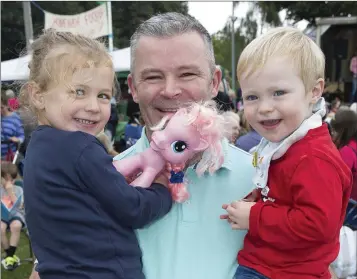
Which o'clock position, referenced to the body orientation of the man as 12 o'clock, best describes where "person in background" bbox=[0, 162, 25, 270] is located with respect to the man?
The person in background is roughly at 5 o'clock from the man.

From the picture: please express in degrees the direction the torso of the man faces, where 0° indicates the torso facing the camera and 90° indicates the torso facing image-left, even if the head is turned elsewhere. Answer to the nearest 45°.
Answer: approximately 0°

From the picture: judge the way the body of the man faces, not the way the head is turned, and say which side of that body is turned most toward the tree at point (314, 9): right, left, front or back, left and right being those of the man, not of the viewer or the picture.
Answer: back

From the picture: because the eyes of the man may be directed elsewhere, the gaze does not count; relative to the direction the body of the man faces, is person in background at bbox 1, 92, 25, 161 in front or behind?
behind

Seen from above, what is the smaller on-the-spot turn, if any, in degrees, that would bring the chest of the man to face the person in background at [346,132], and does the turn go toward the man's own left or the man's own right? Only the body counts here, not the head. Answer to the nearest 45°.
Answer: approximately 135° to the man's own left

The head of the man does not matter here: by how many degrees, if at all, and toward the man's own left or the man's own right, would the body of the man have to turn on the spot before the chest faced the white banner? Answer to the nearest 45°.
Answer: approximately 180°
